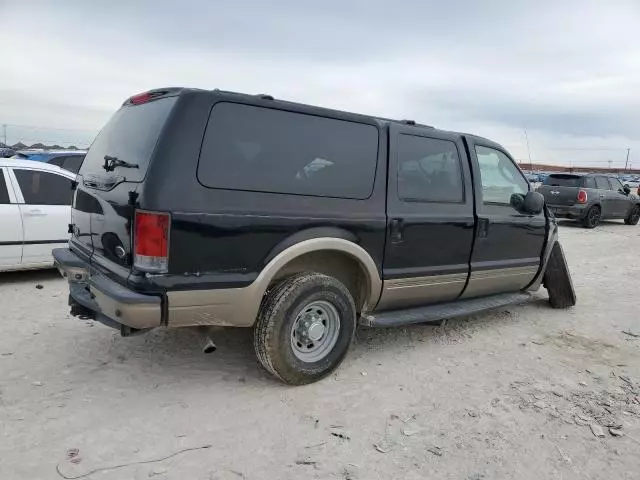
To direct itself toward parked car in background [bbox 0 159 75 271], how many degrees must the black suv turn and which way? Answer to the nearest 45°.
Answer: approximately 90° to its left

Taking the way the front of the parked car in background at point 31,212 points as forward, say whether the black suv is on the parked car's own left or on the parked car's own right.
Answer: on the parked car's own right

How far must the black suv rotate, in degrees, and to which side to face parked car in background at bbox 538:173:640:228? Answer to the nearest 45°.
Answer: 0° — it already faces it

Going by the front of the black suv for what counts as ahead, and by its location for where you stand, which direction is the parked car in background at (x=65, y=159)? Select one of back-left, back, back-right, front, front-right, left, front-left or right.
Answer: left

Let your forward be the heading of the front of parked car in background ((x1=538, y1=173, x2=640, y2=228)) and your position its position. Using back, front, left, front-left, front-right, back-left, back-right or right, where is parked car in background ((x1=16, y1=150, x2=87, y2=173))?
back

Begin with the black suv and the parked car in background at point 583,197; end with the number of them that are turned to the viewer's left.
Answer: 0

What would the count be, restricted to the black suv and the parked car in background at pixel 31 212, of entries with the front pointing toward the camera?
0

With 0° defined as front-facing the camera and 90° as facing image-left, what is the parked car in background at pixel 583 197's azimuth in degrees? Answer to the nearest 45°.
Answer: approximately 225°

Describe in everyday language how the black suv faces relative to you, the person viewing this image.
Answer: facing away from the viewer and to the right of the viewer
